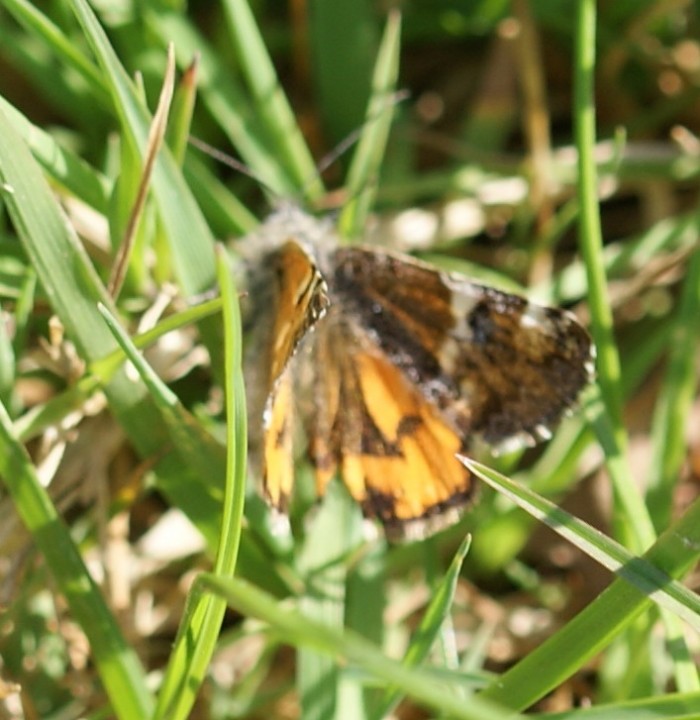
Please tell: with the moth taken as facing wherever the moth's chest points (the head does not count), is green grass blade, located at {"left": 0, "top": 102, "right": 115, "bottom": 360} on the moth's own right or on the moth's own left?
on the moth's own left

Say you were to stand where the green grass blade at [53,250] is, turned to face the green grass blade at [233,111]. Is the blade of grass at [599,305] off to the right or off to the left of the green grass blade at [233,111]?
right

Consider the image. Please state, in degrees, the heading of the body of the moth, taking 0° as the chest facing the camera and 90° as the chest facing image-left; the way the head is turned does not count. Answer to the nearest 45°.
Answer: approximately 180°

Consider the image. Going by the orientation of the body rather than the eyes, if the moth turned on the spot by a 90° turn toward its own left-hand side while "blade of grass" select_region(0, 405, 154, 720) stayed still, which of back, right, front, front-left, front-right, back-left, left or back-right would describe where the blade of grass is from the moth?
front-left
